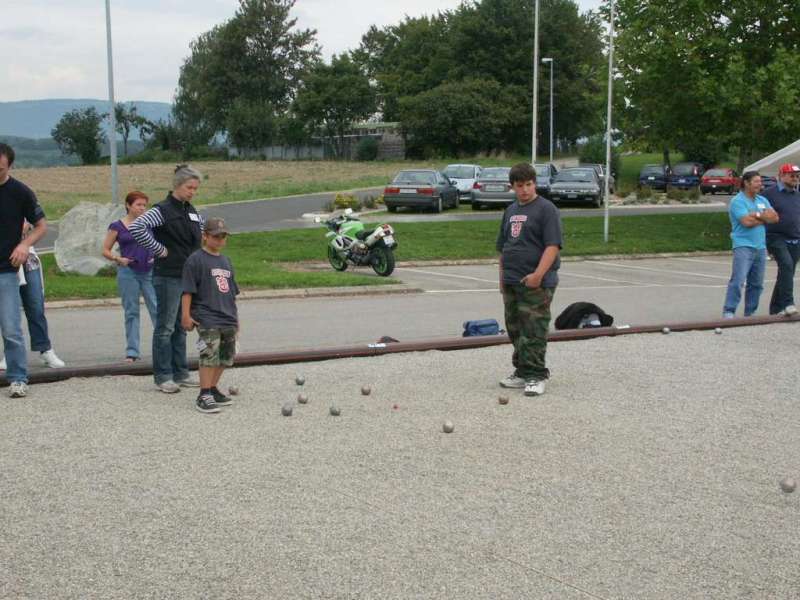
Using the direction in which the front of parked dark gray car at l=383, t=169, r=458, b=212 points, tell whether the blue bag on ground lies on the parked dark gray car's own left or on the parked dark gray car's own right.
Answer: on the parked dark gray car's own right

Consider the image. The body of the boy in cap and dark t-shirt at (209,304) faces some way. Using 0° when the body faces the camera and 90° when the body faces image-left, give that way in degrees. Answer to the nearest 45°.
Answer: approximately 315°

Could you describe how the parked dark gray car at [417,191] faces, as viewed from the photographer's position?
facing away from the viewer and to the right of the viewer

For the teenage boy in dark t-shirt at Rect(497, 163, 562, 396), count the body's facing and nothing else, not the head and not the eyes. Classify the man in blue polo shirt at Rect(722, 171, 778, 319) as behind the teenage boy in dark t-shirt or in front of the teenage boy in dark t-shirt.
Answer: behind

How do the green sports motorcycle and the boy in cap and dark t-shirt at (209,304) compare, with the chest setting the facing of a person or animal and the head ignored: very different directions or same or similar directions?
very different directions

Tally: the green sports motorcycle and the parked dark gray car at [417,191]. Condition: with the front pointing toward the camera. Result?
0

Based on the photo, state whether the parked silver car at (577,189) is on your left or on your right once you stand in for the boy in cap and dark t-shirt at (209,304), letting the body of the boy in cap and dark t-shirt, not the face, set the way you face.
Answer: on your left

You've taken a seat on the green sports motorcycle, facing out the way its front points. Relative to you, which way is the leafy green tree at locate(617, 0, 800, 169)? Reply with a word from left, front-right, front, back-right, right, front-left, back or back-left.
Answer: right

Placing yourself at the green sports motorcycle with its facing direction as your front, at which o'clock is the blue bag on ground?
The blue bag on ground is roughly at 7 o'clock from the green sports motorcycle.

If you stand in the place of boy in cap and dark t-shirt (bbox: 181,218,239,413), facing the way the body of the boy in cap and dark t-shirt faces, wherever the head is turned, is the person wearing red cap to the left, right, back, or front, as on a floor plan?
left

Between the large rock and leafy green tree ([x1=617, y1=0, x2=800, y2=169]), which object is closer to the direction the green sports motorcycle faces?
the large rock

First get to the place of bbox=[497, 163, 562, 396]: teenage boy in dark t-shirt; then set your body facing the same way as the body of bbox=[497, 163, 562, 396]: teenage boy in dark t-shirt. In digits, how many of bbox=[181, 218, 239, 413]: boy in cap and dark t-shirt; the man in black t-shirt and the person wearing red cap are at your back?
1

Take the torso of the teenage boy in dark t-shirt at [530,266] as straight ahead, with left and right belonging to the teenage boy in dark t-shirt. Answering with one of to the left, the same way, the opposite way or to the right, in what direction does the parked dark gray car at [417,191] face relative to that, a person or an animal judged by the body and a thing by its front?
the opposite way

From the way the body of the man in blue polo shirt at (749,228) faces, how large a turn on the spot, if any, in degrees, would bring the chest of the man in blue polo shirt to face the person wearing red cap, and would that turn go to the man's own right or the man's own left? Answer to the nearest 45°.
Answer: approximately 90° to the man's own left
